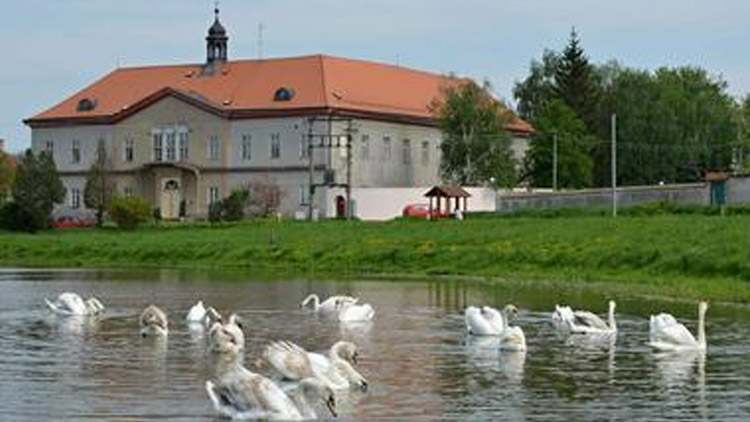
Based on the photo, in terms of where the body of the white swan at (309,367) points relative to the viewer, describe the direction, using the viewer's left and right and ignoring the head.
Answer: facing to the right of the viewer

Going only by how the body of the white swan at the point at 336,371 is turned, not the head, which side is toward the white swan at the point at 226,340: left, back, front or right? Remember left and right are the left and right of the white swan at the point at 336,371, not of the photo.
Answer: back

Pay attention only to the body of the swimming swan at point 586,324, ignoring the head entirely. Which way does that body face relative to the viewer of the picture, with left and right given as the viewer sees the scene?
facing to the right of the viewer

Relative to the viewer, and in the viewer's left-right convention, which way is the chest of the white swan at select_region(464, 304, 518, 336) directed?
facing to the right of the viewer

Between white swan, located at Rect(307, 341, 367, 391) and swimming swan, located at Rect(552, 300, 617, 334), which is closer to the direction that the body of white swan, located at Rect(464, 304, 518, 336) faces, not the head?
the swimming swan

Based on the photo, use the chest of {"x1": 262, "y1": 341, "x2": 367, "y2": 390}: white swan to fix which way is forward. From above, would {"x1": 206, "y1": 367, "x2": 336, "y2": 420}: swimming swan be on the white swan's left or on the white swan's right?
on the white swan's right

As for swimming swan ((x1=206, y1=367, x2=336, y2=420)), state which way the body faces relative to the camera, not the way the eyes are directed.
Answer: to the viewer's right

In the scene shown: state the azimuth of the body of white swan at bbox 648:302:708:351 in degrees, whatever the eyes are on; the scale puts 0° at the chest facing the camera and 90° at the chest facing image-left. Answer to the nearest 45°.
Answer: approximately 270°
